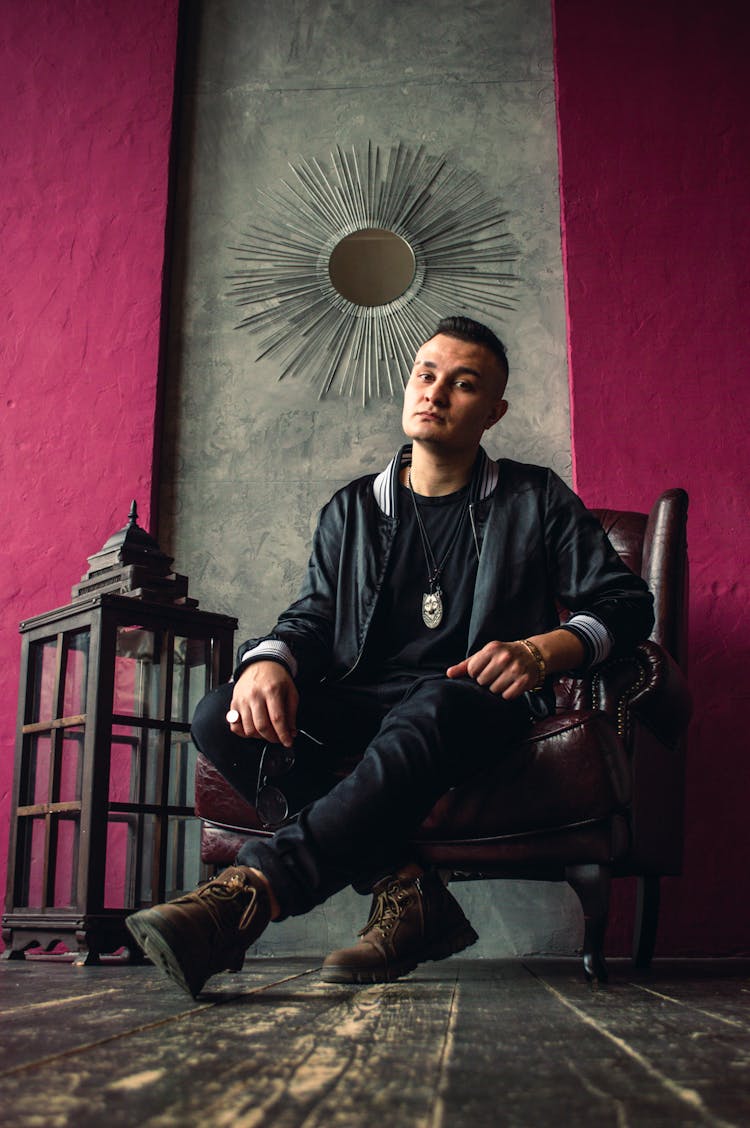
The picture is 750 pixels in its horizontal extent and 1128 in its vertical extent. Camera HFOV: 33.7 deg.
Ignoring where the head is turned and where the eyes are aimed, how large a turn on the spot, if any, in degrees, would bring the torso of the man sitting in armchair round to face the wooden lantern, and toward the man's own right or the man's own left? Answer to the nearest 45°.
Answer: approximately 90° to the man's own right

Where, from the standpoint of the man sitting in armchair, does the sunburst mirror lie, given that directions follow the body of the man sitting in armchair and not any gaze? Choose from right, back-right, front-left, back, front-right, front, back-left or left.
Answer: back-right

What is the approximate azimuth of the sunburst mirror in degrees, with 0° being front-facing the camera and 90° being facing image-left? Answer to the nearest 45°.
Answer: approximately 0°

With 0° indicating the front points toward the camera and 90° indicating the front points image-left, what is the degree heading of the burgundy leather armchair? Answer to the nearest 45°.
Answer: approximately 45°
